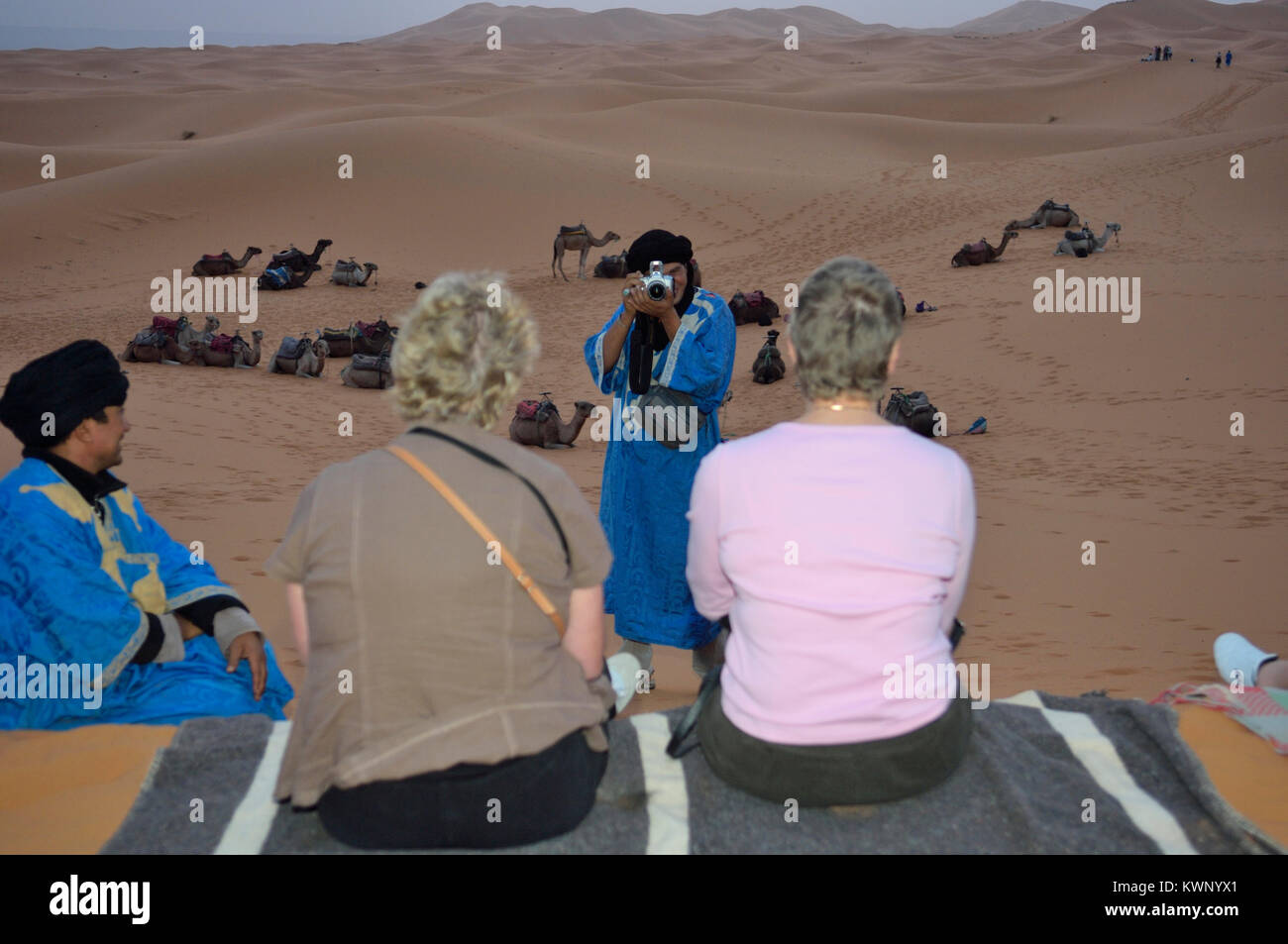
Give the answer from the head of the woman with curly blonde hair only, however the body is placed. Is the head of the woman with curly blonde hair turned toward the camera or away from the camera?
away from the camera

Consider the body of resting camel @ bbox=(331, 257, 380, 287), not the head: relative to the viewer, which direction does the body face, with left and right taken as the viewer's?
facing to the right of the viewer

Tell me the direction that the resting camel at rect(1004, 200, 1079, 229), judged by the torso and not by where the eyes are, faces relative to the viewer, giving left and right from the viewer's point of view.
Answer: facing to the left of the viewer

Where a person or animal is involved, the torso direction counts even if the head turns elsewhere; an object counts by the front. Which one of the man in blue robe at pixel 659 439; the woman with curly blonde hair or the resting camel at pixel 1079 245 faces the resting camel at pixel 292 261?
the woman with curly blonde hair

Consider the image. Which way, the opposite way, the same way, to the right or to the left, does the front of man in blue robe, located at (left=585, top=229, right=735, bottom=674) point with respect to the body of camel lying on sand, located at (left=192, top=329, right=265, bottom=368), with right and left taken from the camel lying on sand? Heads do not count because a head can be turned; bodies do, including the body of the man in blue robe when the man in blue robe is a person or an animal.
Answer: to the right

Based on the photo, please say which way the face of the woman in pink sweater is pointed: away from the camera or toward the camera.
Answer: away from the camera

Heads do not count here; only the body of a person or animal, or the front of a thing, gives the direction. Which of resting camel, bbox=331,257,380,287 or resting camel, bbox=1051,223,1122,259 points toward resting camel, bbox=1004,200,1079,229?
resting camel, bbox=331,257,380,287

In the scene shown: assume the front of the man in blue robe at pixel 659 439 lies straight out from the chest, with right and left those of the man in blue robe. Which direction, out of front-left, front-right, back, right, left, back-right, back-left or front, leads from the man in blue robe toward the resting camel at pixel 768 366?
back

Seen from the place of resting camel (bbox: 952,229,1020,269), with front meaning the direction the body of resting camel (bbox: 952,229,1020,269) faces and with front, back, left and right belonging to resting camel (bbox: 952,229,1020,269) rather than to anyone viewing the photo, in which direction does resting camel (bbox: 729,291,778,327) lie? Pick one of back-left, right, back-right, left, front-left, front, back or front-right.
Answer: back-right

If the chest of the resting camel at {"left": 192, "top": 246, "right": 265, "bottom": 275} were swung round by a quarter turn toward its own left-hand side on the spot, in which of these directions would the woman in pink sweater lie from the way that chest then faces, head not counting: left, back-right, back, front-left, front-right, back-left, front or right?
back

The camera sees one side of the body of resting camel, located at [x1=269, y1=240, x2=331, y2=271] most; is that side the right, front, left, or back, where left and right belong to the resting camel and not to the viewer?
right

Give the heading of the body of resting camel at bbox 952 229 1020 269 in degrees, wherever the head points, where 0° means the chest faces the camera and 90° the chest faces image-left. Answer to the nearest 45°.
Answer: approximately 270°
